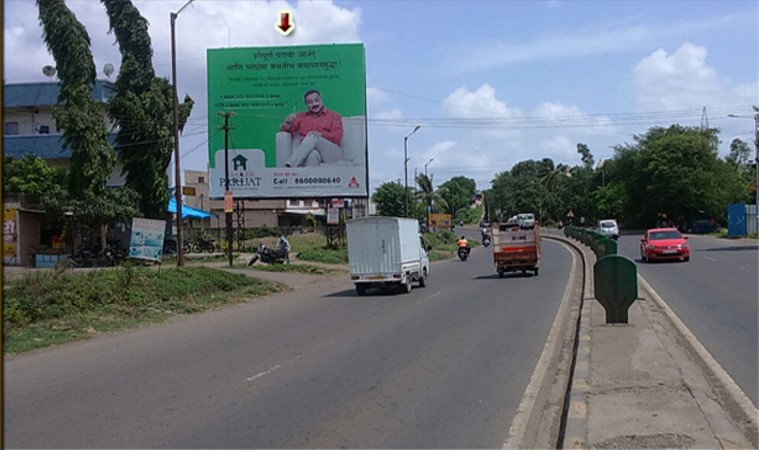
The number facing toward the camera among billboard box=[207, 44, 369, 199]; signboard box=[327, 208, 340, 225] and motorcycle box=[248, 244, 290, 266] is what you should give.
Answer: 2

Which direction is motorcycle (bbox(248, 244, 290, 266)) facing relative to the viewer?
to the viewer's left

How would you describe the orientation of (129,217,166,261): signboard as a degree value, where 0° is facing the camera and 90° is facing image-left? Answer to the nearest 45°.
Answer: approximately 0°

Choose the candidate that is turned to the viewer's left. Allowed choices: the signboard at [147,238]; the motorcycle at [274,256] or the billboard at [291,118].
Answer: the motorcycle

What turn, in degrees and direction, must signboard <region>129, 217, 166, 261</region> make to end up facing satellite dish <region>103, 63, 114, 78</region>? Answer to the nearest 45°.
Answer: approximately 180°

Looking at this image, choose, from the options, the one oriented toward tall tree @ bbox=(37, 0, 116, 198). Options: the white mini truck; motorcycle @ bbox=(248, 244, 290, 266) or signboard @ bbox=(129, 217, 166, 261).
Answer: the motorcycle

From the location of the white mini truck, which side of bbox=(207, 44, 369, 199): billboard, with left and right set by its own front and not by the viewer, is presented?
front

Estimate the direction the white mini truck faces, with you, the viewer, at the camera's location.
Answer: facing away from the viewer and to the right of the viewer

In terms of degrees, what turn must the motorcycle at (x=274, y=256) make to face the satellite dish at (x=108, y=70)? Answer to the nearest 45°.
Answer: approximately 45° to its right

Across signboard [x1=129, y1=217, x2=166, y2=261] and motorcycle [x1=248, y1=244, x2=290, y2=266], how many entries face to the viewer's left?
1
